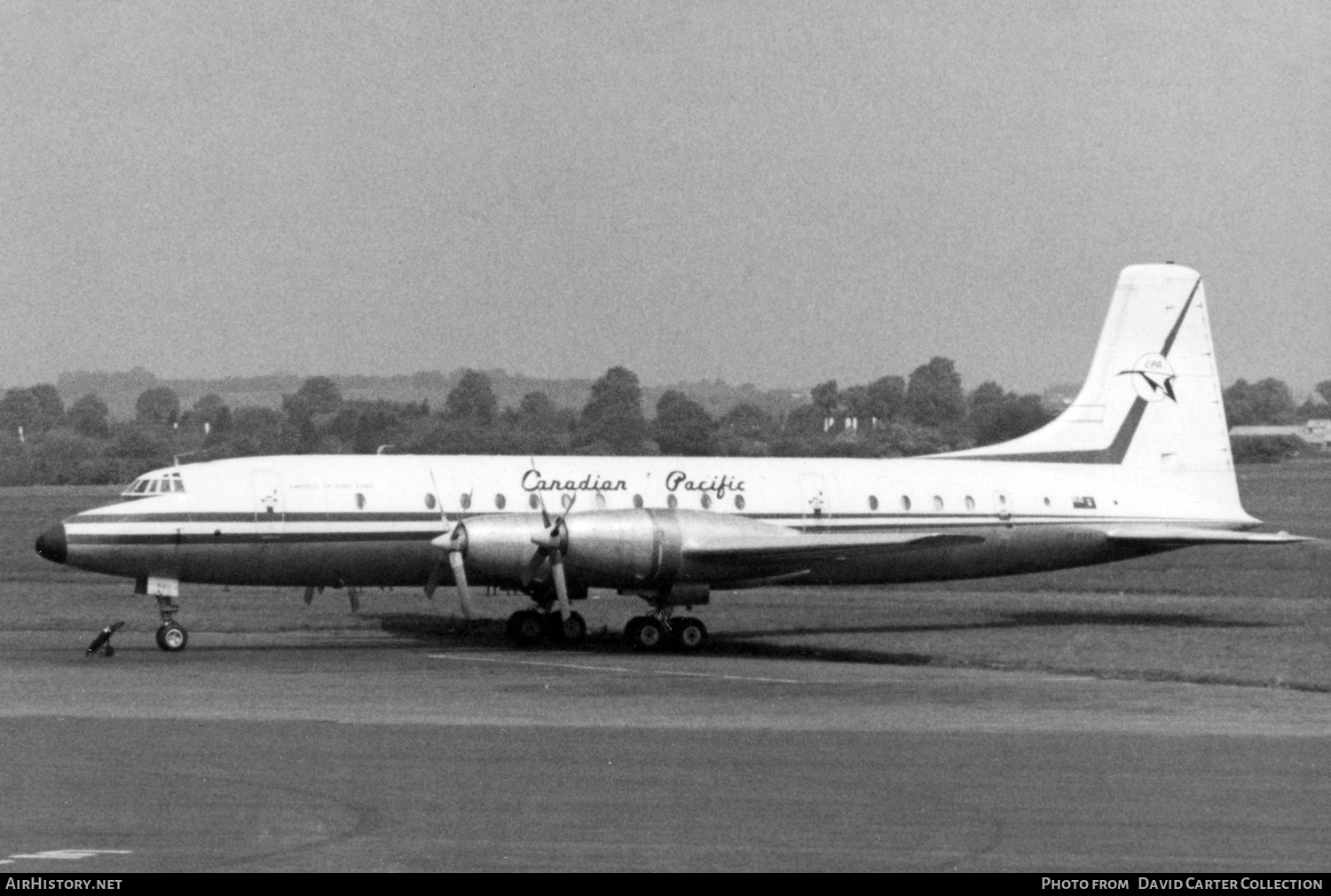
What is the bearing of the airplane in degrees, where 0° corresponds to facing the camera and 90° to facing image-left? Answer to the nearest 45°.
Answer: approximately 90°
